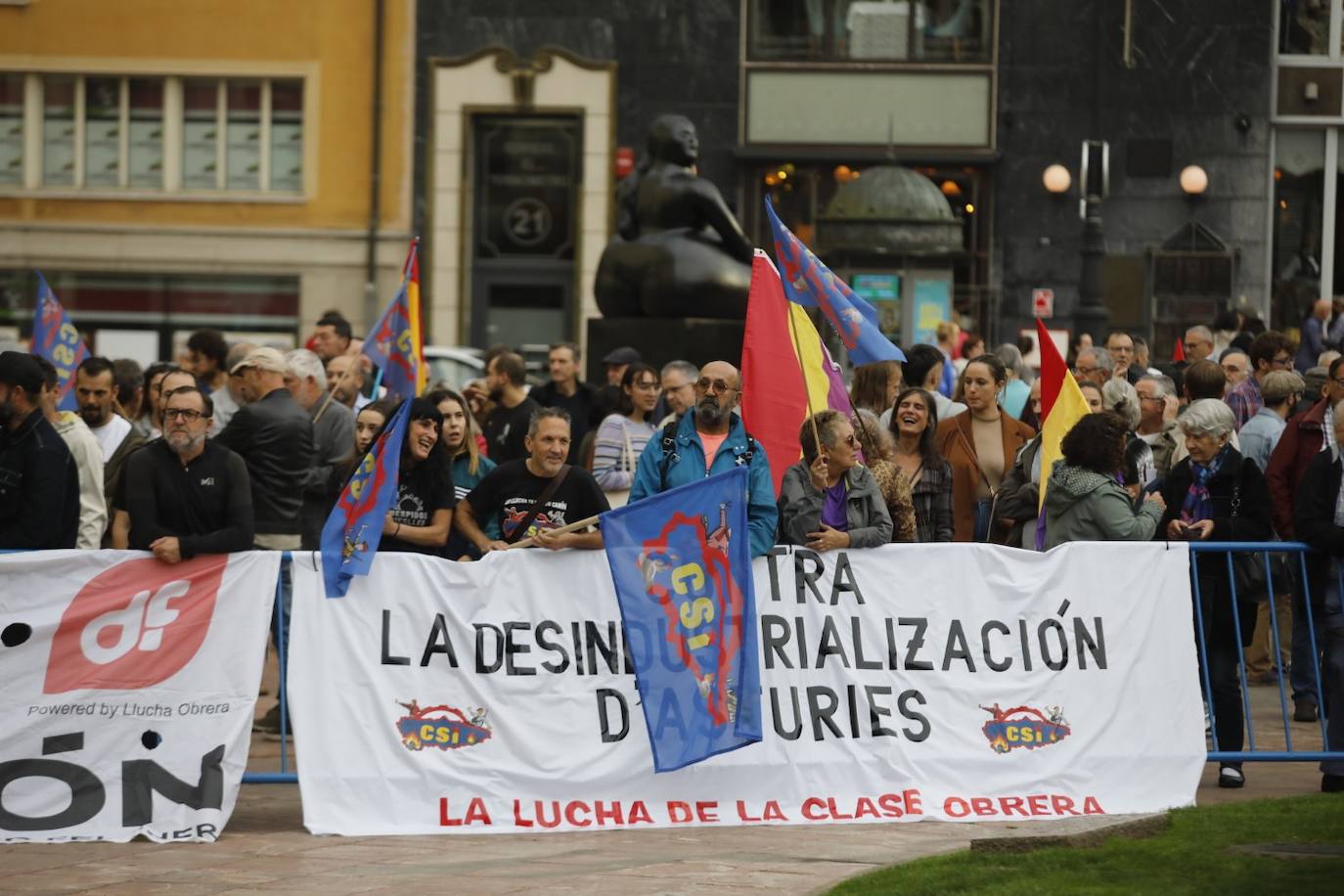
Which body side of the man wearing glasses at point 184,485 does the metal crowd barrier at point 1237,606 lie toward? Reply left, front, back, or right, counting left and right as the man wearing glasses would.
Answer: left

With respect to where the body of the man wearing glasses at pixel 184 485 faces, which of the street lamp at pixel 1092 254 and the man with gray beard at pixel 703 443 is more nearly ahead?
the man with gray beard

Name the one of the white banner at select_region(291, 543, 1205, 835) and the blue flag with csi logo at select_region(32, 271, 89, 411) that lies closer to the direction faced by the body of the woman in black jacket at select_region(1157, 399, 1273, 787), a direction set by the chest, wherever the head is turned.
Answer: the white banner

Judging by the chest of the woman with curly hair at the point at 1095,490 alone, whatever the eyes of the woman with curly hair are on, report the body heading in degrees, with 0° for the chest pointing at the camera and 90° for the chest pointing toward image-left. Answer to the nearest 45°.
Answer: approximately 225°

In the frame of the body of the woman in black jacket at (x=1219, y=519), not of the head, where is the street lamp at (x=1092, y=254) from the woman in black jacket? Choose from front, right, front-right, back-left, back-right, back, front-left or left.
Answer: back-right

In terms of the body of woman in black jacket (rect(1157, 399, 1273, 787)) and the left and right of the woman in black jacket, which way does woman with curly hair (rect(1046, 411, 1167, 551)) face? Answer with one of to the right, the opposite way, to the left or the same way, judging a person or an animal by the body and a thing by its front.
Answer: the opposite way
